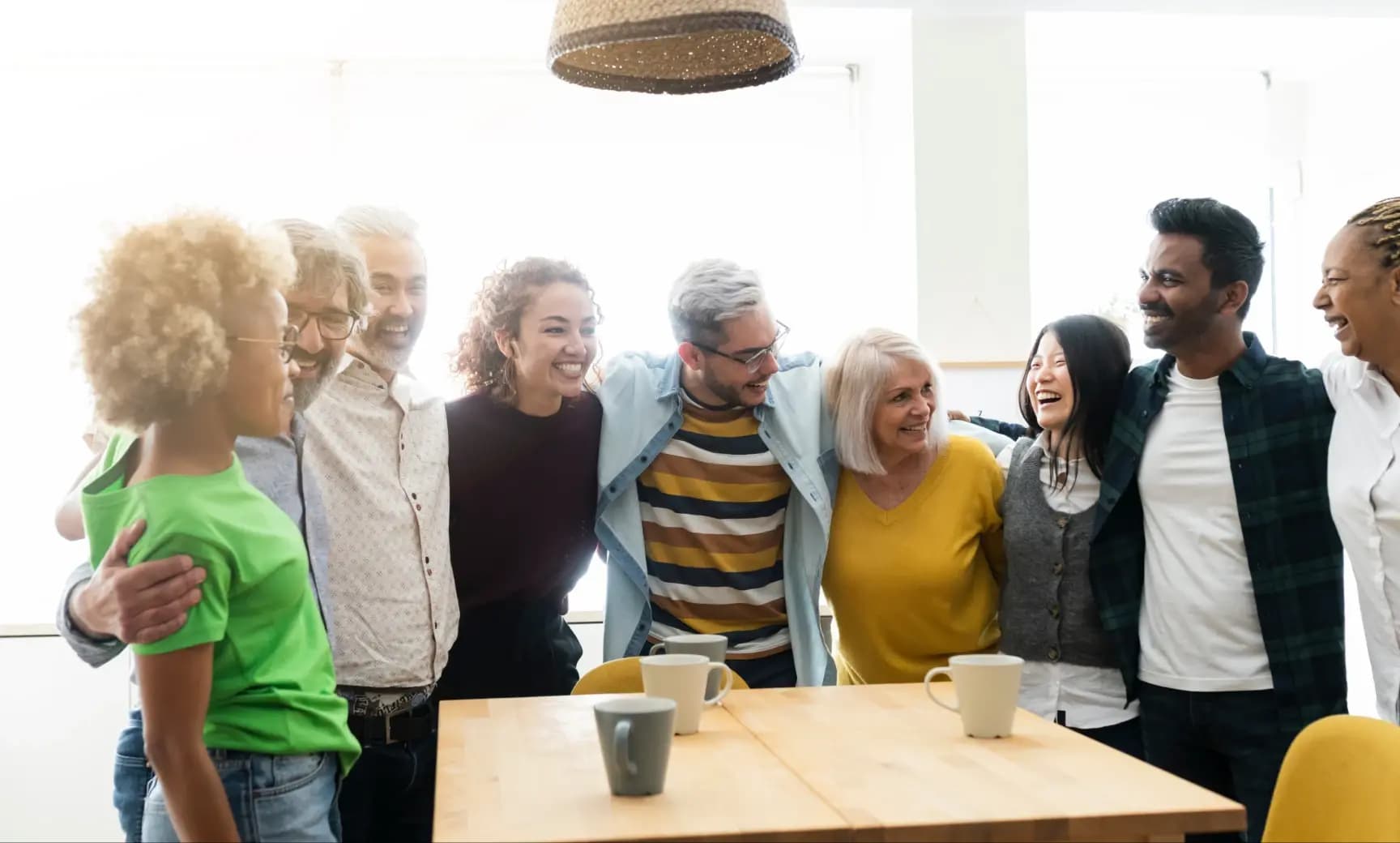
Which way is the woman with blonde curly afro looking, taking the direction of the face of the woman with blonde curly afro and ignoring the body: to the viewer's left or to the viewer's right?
to the viewer's right

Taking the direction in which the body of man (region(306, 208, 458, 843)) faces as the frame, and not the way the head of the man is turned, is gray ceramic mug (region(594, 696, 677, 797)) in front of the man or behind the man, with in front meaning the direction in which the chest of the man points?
in front

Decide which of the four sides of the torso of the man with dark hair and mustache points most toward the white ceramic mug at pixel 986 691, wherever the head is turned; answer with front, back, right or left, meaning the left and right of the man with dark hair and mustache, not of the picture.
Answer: front

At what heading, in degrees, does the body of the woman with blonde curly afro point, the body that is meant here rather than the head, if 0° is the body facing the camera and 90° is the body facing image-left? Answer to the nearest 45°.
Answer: approximately 270°

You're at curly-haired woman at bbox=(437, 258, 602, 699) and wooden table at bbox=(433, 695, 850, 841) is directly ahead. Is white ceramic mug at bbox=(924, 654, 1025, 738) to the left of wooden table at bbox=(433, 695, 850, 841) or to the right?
left

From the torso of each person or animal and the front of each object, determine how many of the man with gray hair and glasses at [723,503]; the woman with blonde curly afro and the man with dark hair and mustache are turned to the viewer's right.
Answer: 1

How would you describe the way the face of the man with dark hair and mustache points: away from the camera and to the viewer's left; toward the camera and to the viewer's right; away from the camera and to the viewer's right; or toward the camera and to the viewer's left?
toward the camera and to the viewer's left

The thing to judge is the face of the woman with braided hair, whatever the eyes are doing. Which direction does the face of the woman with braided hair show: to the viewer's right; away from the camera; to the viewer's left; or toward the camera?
to the viewer's left

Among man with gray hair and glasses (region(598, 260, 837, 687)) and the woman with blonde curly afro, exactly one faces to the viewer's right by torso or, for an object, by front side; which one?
the woman with blonde curly afro

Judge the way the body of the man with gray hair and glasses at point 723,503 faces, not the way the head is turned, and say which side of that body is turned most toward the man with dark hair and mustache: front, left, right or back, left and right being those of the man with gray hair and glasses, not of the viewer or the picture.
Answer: left

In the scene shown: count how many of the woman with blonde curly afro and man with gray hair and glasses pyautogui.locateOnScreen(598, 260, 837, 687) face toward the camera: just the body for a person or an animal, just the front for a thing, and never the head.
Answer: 1
